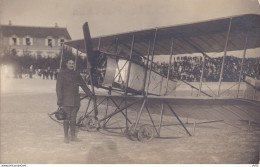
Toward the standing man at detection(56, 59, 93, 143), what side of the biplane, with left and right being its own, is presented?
front

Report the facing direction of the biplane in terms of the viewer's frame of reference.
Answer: facing the viewer and to the left of the viewer
